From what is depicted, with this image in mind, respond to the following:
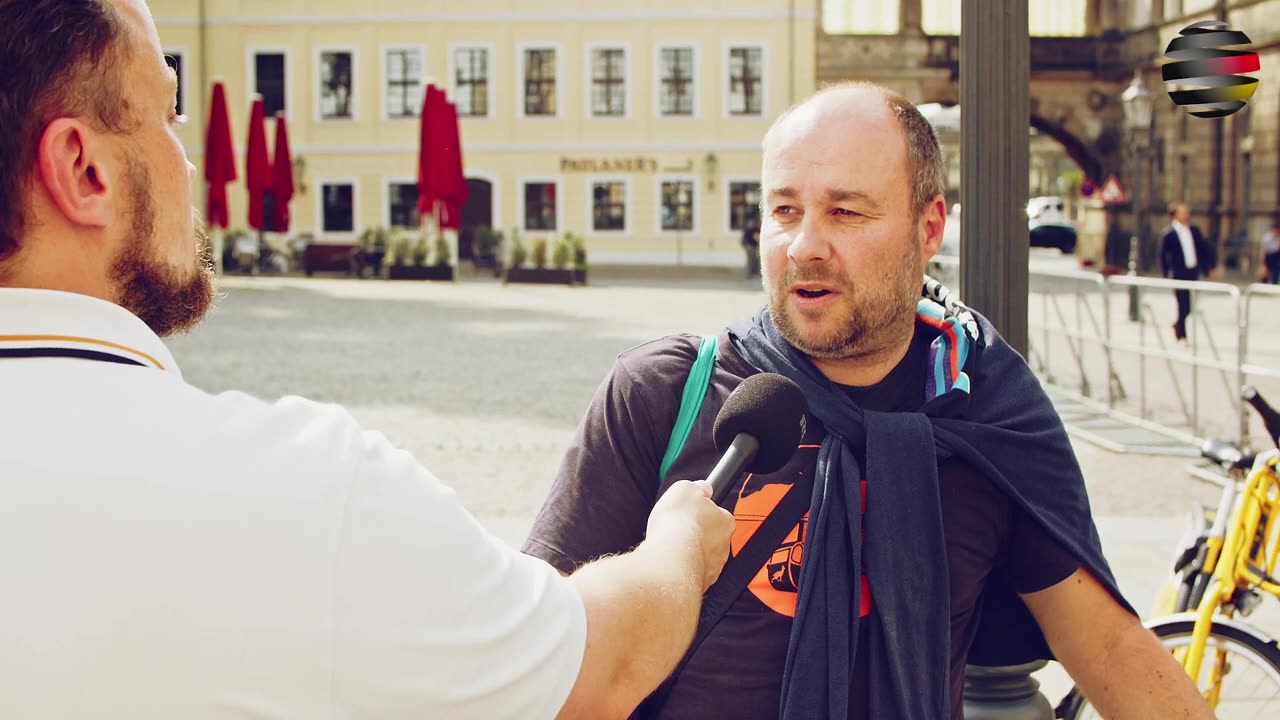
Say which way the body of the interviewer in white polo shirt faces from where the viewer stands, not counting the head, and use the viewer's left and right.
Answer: facing away from the viewer and to the right of the viewer

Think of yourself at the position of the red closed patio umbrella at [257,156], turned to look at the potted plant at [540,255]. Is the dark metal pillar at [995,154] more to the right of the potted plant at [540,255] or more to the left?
right

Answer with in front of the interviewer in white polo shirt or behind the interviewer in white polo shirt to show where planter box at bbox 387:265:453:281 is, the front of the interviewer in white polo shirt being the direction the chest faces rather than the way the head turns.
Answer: in front

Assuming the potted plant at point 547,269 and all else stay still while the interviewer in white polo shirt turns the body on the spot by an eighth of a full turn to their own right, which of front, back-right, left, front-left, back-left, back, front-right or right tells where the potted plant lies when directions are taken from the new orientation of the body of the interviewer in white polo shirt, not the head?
left

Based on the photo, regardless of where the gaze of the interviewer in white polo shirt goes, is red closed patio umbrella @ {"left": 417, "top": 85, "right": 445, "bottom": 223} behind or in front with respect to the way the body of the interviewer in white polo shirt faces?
in front

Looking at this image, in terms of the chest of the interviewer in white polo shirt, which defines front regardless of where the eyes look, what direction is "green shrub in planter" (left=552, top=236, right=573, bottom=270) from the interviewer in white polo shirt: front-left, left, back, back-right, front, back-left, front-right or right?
front-left

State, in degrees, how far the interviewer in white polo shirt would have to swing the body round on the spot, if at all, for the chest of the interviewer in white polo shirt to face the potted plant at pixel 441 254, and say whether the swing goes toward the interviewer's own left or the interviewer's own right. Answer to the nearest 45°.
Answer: approximately 45° to the interviewer's own left

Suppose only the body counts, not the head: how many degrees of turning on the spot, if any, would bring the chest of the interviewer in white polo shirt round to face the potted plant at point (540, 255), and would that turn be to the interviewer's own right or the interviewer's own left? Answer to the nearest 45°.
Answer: approximately 45° to the interviewer's own left

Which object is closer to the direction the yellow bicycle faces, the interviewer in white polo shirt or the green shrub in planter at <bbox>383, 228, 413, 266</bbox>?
the interviewer in white polo shirt
